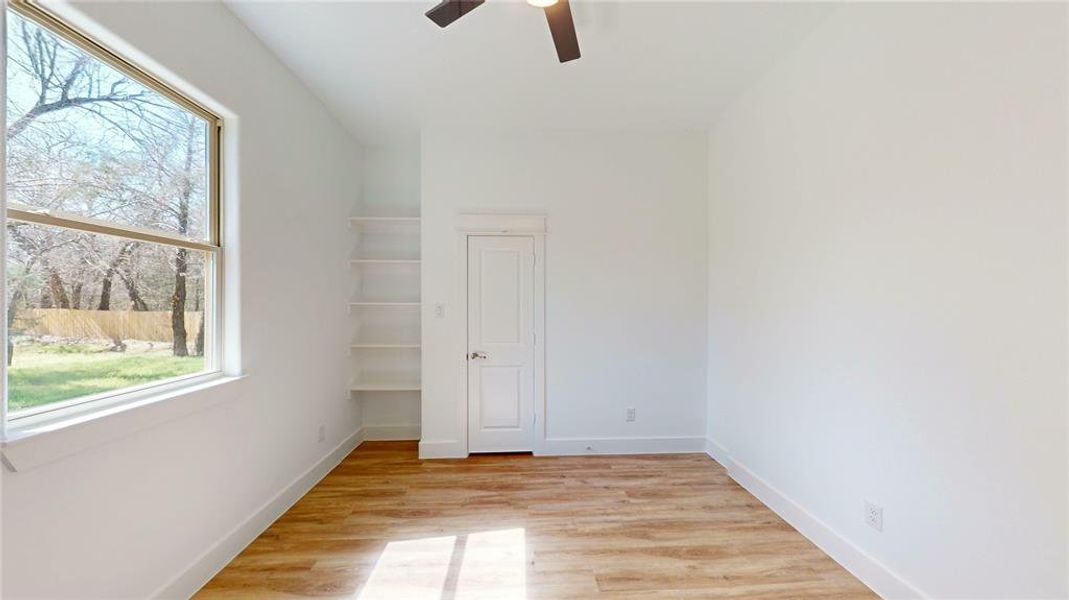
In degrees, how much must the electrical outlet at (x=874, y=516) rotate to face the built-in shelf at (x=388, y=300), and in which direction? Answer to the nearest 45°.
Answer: approximately 45° to its right

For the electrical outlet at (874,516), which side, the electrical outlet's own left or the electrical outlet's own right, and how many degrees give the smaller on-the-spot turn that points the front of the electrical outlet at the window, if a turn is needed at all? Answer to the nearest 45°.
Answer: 0° — it already faces it

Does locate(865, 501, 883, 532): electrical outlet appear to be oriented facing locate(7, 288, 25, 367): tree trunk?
yes

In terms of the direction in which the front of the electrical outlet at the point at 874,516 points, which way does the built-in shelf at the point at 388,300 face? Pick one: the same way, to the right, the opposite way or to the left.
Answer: to the left

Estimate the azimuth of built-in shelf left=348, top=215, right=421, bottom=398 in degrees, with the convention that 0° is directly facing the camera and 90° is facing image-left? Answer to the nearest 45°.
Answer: approximately 0°

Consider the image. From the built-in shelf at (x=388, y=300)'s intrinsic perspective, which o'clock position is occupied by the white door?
The white door is roughly at 10 o'clock from the built-in shelf.

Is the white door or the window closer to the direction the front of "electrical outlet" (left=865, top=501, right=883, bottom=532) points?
the window

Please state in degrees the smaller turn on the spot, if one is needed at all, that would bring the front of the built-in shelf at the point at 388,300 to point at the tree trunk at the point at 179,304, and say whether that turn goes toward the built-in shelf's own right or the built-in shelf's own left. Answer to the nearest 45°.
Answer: approximately 135° to the built-in shelf's own right

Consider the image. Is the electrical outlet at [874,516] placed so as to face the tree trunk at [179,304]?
no

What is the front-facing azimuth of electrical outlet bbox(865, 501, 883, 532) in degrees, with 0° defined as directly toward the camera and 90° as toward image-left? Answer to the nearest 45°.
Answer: approximately 45°

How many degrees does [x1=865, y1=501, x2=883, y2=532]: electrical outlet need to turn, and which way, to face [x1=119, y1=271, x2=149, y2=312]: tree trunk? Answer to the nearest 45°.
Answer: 0° — it already faces it

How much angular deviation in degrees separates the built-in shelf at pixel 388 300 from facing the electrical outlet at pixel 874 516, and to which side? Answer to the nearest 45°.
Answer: approximately 45° to its left
